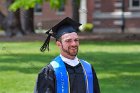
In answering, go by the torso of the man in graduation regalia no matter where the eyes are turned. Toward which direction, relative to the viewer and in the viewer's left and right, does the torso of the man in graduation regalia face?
facing the viewer and to the right of the viewer

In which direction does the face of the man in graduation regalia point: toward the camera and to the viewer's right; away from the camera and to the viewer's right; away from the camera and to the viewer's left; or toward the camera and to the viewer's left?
toward the camera and to the viewer's right
